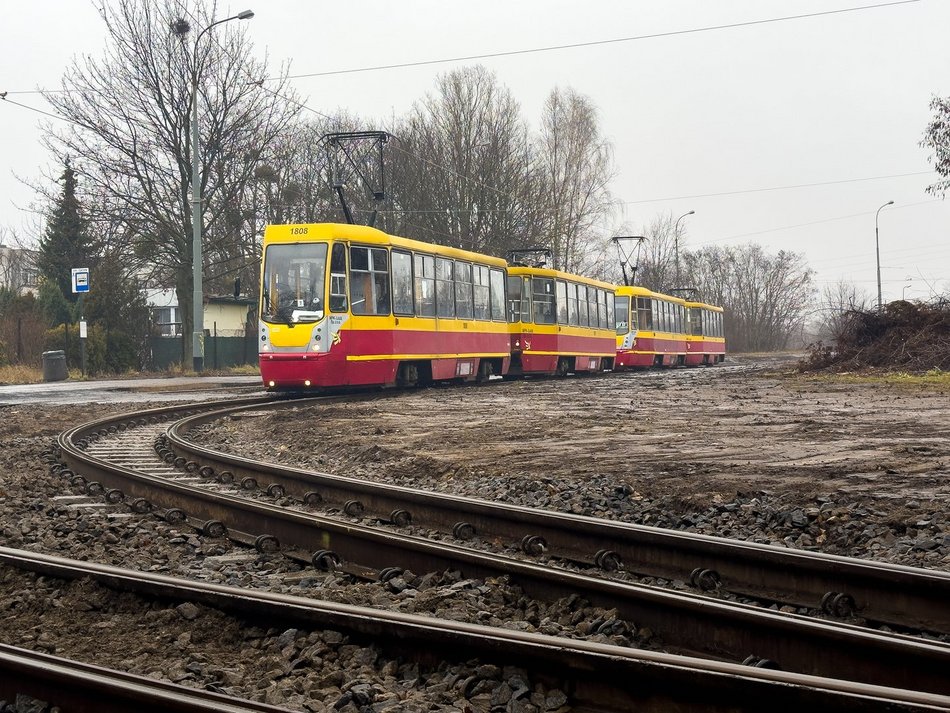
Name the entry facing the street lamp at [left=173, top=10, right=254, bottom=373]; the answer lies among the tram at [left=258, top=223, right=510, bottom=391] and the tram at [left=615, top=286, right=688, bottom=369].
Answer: the tram at [left=615, top=286, right=688, bottom=369]

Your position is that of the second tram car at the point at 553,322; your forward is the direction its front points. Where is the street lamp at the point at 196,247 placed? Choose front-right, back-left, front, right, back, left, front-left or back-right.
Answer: front-right

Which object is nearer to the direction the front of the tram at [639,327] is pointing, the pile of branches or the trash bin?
the trash bin

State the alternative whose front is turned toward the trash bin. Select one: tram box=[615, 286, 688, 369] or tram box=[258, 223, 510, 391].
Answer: tram box=[615, 286, 688, 369]

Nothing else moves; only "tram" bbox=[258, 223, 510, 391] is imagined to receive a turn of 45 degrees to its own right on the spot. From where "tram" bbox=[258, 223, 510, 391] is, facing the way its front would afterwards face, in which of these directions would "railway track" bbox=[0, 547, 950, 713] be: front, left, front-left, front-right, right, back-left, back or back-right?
left

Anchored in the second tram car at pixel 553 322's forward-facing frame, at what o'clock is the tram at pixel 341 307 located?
The tram is roughly at 11 o'clock from the second tram car.

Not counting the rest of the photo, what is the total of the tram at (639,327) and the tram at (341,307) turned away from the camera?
0

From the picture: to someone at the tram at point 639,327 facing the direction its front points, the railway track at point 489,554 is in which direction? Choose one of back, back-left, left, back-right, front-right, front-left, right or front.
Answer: front-left

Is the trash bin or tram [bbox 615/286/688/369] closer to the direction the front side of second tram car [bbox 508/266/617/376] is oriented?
the trash bin

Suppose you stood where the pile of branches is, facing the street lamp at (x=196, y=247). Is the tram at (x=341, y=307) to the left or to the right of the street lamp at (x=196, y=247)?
left

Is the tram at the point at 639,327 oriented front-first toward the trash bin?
yes

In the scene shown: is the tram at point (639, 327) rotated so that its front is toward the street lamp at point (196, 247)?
yes

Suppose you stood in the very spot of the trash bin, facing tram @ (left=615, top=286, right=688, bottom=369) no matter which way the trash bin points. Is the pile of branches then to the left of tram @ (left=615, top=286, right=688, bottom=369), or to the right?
right
